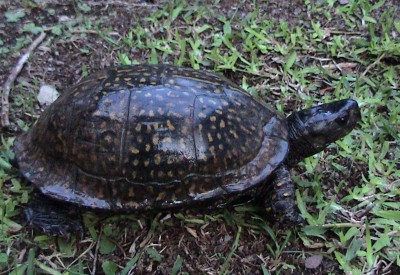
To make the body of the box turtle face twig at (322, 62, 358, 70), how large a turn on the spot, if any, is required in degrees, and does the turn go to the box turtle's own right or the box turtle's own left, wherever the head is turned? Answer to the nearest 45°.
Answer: approximately 45° to the box turtle's own left

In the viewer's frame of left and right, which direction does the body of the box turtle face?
facing to the right of the viewer

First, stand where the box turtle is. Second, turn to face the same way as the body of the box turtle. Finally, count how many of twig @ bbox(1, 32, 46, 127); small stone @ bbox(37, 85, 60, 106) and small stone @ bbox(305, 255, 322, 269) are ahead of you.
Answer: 1

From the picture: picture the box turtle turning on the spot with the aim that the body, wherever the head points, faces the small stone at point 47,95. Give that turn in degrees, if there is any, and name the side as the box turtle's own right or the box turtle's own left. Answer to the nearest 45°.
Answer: approximately 135° to the box turtle's own left

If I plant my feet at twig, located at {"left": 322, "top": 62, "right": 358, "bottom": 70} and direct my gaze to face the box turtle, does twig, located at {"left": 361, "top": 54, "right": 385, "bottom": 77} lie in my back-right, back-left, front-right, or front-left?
back-left

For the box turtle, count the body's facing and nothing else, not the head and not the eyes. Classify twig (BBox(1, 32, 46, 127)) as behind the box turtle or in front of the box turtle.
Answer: behind

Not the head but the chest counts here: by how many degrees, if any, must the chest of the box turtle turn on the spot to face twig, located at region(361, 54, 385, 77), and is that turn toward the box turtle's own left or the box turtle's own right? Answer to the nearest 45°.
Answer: approximately 45° to the box turtle's own left

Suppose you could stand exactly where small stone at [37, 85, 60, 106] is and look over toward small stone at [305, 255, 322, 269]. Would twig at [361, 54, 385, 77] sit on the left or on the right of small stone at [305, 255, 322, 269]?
left
